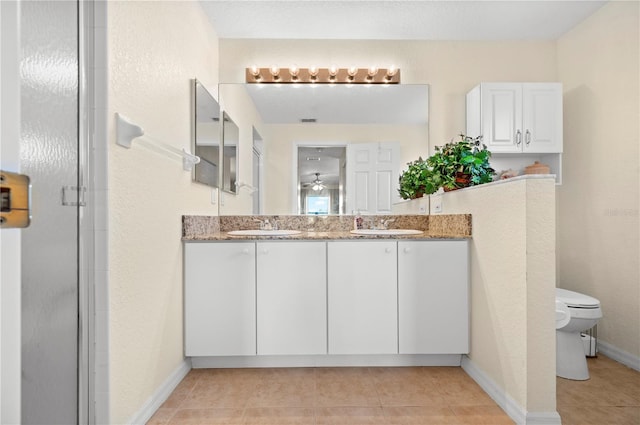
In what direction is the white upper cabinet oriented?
toward the camera

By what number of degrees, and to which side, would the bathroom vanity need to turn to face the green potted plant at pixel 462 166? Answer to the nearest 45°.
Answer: approximately 90° to its left

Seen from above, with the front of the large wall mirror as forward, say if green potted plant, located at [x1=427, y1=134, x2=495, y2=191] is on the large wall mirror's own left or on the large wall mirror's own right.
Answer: on the large wall mirror's own left

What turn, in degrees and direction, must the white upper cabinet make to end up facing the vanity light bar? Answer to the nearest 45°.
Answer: approximately 45° to its right

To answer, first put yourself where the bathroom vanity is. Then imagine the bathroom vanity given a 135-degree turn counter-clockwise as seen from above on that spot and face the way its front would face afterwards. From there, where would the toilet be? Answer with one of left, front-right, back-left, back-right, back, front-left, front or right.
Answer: front-right

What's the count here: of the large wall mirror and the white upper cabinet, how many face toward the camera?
2

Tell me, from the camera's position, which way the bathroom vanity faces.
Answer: facing the viewer

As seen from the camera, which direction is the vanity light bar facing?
toward the camera
